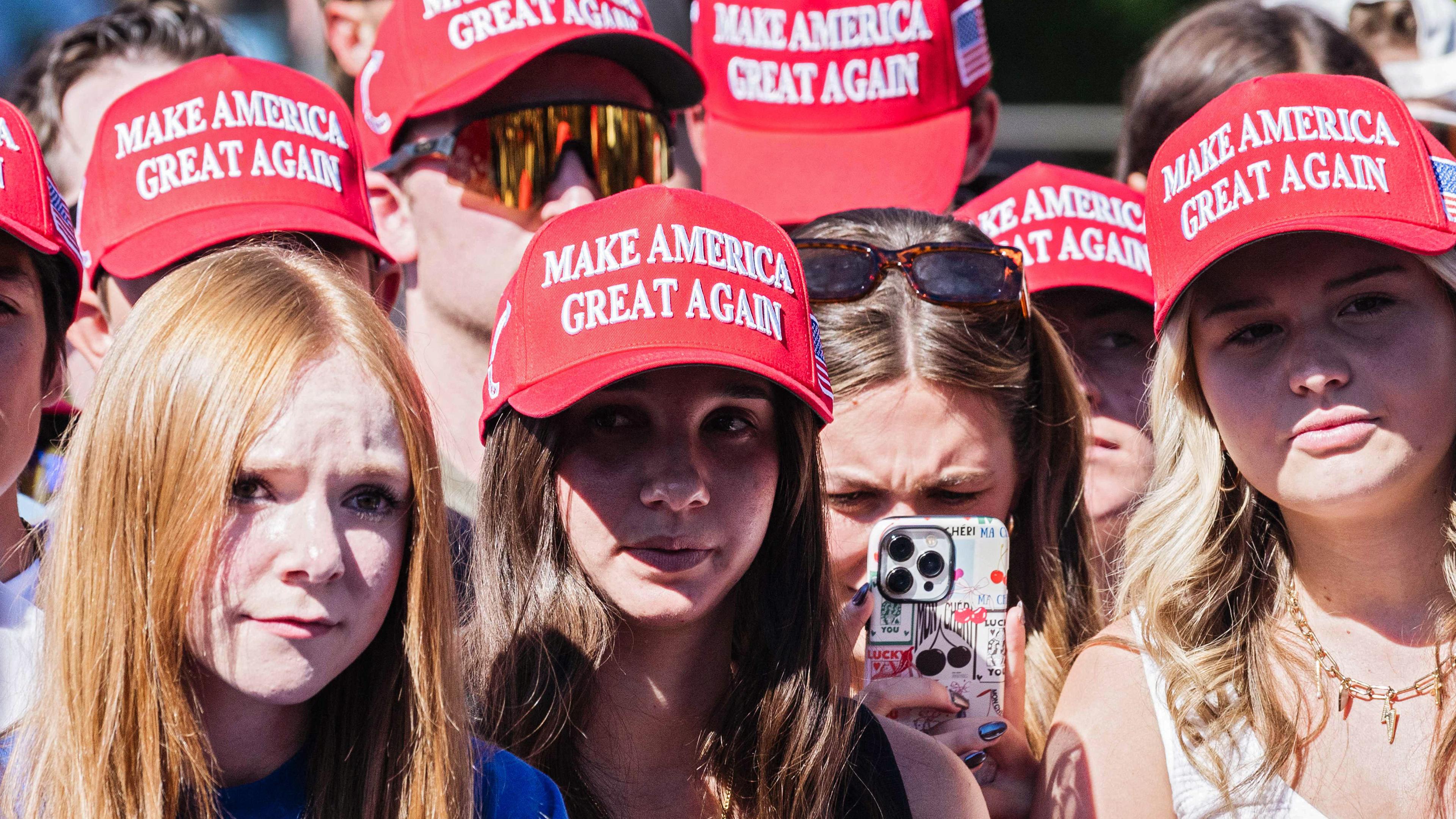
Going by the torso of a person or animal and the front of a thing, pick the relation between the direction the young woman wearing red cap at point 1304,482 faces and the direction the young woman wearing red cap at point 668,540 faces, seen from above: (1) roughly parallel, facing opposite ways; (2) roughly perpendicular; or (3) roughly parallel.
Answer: roughly parallel

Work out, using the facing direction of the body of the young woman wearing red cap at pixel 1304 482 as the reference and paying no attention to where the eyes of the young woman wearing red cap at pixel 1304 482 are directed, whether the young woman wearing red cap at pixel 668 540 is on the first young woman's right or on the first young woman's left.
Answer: on the first young woman's right

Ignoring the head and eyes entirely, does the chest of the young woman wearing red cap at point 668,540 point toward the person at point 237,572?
no

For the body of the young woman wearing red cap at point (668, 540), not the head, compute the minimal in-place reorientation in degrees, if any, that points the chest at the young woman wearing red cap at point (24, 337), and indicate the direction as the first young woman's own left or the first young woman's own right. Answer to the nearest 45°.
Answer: approximately 90° to the first young woman's own right

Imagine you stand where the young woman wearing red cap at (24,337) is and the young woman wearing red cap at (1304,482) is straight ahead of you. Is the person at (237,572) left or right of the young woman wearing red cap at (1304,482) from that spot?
right

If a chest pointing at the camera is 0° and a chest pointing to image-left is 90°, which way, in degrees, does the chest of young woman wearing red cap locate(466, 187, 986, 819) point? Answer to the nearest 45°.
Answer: approximately 0°

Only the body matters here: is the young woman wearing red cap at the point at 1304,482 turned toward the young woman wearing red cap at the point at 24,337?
no

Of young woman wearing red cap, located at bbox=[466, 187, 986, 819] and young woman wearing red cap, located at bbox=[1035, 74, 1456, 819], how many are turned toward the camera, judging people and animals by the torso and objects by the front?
2

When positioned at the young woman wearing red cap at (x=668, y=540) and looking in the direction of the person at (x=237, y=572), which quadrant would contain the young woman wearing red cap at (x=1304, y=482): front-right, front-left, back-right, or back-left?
back-left

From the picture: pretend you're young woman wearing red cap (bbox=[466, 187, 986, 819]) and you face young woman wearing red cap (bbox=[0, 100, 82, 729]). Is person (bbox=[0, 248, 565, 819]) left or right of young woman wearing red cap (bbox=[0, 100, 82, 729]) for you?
left

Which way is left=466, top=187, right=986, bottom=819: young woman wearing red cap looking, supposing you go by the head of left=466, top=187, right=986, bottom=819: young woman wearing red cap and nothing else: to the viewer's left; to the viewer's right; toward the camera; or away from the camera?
toward the camera

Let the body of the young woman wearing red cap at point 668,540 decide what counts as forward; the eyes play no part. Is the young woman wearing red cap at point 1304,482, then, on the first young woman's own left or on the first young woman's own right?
on the first young woman's own left

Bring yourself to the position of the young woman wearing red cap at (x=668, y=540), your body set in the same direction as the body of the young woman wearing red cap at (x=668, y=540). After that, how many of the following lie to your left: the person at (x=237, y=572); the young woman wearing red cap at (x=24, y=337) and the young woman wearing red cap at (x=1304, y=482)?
1

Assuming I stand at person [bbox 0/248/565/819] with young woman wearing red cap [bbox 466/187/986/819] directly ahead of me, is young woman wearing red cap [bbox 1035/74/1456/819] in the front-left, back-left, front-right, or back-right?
front-right

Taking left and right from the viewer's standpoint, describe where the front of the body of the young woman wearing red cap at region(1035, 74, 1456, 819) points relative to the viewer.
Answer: facing the viewer
